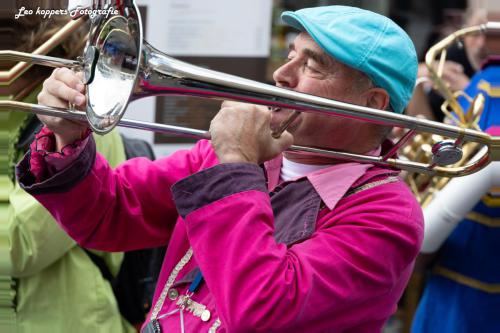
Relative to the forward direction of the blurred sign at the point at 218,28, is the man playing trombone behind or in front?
in front

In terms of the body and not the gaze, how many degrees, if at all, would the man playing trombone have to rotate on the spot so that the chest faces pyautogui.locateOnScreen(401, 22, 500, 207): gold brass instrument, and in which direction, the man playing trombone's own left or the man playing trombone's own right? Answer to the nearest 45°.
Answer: approximately 180°

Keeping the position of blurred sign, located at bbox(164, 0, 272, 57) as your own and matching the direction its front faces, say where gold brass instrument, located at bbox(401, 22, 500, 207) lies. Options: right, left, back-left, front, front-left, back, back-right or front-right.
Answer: front-left

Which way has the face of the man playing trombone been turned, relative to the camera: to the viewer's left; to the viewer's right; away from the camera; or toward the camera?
to the viewer's left

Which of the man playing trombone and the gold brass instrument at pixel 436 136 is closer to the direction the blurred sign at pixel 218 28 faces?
the man playing trombone

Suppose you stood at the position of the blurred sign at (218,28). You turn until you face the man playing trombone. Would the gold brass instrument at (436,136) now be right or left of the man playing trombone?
left

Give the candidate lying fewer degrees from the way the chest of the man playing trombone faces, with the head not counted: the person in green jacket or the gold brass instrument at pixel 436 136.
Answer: the person in green jacket

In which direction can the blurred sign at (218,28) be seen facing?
toward the camera

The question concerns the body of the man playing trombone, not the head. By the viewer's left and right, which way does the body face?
facing the viewer and to the left of the viewer

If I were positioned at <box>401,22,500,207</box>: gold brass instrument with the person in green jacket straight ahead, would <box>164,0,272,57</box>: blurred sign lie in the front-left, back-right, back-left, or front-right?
front-right

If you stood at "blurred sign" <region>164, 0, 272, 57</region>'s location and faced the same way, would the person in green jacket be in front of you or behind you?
in front

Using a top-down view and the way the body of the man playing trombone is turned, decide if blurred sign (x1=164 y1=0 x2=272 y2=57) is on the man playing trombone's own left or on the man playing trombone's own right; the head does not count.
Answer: on the man playing trombone's own right

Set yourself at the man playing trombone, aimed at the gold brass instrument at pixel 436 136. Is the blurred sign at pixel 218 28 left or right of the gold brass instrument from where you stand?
left
